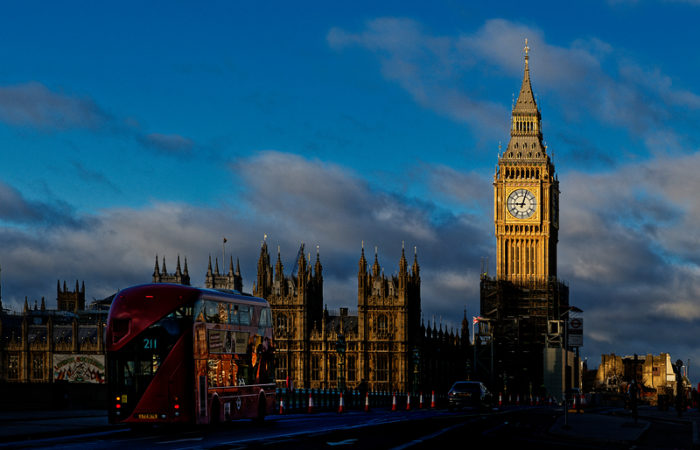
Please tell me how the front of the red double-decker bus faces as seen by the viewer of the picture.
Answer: facing away from the viewer and to the right of the viewer
